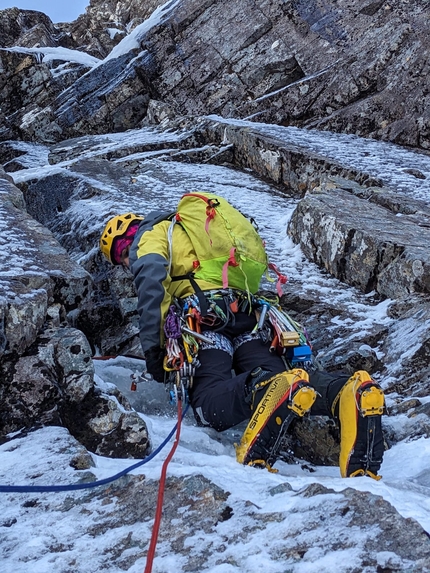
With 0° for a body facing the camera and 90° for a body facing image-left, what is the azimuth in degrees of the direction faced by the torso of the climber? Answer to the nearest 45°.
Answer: approximately 135°
